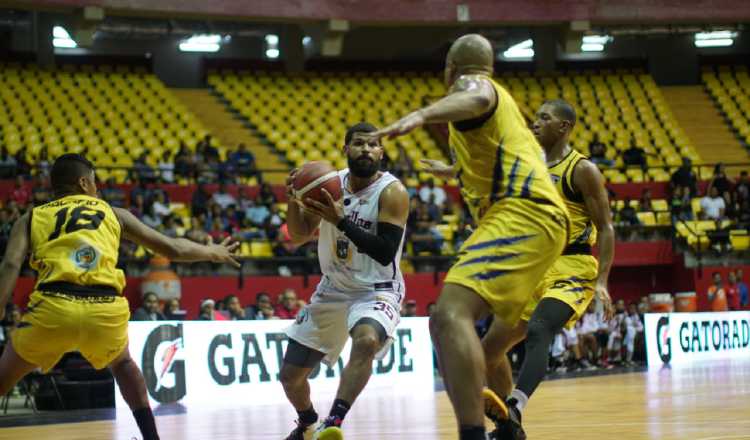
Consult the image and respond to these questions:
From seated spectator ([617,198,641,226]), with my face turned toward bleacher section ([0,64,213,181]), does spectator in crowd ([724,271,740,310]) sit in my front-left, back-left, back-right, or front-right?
back-left

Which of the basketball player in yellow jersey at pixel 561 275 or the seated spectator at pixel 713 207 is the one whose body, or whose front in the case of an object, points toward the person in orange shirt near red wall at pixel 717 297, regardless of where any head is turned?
the seated spectator

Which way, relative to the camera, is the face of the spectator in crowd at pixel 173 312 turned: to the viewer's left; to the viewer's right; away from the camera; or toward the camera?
toward the camera

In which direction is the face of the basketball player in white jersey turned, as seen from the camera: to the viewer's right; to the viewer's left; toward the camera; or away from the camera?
toward the camera

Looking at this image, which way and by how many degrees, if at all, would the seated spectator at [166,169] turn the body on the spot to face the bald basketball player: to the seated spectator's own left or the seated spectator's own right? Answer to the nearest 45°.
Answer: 0° — they already face them

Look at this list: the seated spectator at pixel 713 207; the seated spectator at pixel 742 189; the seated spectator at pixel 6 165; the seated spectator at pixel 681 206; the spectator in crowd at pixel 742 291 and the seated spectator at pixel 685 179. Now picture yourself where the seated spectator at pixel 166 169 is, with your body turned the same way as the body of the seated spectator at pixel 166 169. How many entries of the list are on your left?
5

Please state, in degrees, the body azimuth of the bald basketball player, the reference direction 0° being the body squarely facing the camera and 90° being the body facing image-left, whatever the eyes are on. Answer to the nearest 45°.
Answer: approximately 135°

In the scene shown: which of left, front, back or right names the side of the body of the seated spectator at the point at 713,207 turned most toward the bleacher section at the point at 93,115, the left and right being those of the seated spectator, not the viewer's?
right

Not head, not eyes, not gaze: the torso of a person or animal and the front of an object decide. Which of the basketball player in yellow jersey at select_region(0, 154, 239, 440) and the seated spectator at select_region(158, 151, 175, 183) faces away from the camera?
the basketball player in yellow jersey

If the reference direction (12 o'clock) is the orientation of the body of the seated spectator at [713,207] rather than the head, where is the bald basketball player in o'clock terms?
The bald basketball player is roughly at 12 o'clock from the seated spectator.

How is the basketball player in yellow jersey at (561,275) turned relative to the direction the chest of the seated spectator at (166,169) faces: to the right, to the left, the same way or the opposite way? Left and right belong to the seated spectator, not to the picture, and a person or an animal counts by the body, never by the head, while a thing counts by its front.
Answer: to the right

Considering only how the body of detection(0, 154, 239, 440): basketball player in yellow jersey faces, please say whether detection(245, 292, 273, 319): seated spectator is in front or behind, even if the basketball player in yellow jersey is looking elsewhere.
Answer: in front

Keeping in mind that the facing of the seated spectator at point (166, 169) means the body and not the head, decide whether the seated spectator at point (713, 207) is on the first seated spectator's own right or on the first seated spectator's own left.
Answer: on the first seated spectator's own left

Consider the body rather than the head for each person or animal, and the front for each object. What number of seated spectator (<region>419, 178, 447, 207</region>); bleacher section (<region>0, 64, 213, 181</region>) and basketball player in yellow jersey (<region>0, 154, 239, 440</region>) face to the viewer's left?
0

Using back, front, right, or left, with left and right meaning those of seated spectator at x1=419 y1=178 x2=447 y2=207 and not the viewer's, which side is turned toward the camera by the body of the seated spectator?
front

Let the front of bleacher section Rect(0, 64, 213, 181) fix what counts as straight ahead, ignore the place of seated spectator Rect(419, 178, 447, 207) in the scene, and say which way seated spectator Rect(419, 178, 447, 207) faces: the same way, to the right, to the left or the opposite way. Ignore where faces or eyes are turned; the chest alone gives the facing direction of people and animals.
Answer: the same way

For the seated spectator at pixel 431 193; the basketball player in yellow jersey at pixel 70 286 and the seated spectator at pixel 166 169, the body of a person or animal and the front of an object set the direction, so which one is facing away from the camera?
the basketball player in yellow jersey

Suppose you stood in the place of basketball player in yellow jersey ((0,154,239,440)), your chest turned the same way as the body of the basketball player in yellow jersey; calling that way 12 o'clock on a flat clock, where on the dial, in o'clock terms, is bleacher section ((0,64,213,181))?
The bleacher section is roughly at 12 o'clock from the basketball player in yellow jersey.

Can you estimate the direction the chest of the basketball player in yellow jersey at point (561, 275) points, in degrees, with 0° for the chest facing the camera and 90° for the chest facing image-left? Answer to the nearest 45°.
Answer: approximately 90°

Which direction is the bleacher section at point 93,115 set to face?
toward the camera

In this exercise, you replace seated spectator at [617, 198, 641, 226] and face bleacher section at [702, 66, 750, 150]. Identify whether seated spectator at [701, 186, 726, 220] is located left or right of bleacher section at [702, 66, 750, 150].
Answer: right

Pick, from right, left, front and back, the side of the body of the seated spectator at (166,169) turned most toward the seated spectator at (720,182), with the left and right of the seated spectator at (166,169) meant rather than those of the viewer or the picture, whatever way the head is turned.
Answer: left

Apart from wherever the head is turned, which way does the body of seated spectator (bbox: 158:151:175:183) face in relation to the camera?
toward the camera
